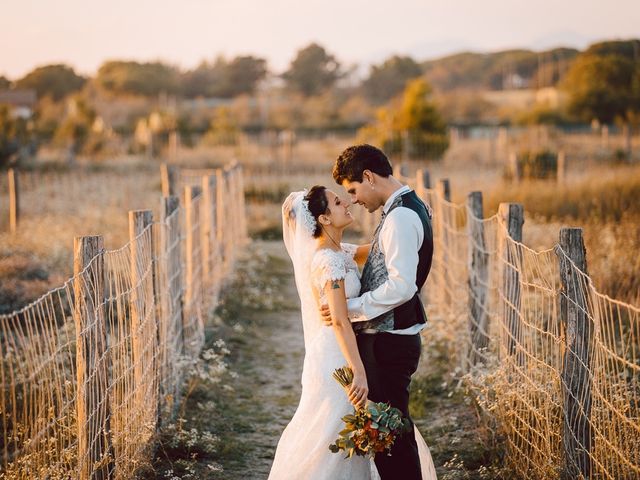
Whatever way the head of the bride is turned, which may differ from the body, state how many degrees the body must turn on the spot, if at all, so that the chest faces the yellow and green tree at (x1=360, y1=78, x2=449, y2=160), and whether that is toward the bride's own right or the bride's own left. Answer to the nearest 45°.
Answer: approximately 90° to the bride's own left

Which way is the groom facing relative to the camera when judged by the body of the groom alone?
to the viewer's left

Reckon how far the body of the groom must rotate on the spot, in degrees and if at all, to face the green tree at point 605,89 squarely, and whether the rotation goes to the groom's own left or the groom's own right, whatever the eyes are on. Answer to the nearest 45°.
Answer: approximately 90° to the groom's own right

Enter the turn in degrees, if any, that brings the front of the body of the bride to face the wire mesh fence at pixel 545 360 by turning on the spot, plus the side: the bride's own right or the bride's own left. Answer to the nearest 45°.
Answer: approximately 45° to the bride's own left

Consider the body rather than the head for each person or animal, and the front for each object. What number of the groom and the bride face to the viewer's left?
1

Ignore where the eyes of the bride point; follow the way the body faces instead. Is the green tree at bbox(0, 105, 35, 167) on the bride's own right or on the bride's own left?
on the bride's own left

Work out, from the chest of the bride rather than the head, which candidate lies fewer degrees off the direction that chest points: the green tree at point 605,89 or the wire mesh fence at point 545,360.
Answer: the wire mesh fence

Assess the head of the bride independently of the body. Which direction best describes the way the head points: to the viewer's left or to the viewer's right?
to the viewer's right

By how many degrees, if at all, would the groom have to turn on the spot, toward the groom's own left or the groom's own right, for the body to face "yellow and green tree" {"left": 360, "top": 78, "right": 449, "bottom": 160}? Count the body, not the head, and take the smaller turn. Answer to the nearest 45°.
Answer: approximately 90° to the groom's own right

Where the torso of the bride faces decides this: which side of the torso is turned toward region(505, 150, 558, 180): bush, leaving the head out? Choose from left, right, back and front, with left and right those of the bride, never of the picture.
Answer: left

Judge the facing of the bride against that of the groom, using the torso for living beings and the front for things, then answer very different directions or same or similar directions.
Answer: very different directions

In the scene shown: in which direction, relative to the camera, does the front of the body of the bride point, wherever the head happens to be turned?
to the viewer's right
